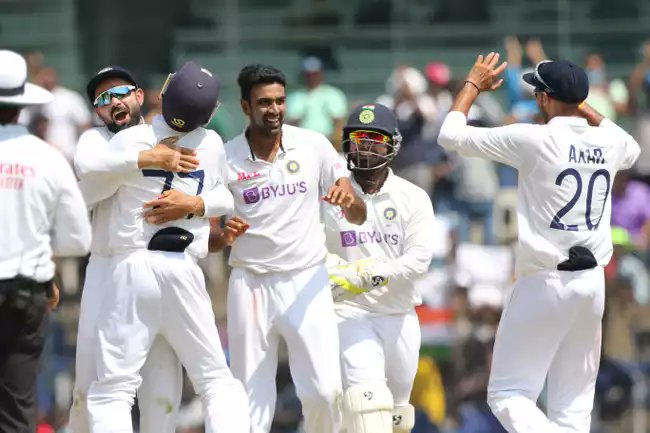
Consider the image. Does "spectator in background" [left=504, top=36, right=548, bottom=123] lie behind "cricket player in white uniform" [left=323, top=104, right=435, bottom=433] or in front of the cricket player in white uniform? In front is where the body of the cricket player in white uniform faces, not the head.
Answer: behind

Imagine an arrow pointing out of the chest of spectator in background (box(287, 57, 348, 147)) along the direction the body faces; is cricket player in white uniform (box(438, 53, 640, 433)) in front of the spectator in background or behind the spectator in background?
in front

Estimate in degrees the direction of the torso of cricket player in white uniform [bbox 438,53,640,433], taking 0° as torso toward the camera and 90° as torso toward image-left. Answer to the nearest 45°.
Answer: approximately 135°

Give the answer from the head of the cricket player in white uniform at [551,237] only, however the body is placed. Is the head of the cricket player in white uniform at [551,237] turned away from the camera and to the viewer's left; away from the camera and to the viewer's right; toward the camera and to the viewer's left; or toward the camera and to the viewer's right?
away from the camera and to the viewer's left

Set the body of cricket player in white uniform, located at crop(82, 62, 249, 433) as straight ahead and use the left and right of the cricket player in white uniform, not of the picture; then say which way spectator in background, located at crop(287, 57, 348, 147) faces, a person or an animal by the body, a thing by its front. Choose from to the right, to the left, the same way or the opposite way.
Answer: the opposite way

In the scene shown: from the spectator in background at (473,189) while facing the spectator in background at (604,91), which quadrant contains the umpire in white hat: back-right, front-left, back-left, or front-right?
back-right
